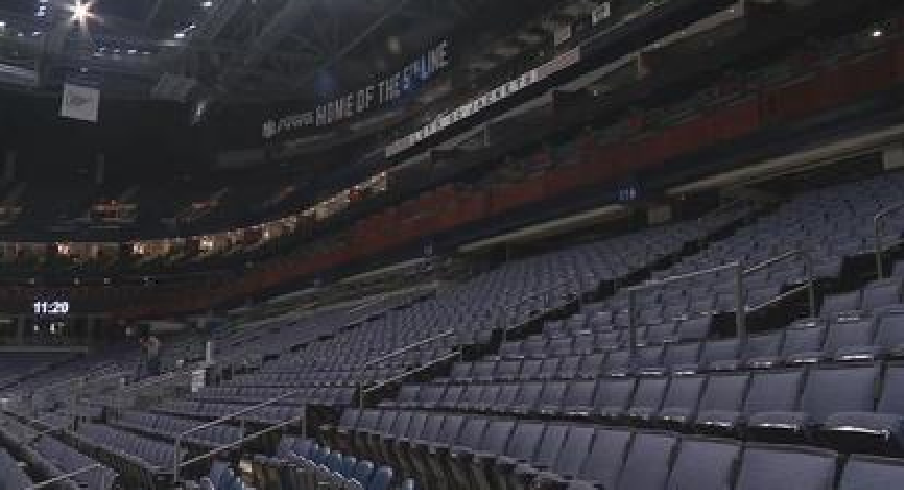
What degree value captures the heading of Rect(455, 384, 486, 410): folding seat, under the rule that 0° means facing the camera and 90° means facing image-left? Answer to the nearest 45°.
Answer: approximately 45°

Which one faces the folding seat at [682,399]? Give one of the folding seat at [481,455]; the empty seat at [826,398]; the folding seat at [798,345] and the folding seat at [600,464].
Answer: the folding seat at [798,345]

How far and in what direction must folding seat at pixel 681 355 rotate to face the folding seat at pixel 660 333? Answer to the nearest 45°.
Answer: approximately 135° to its right

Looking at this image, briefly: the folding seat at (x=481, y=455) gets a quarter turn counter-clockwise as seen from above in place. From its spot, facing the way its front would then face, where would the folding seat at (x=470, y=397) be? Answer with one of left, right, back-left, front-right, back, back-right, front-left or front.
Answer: back-left

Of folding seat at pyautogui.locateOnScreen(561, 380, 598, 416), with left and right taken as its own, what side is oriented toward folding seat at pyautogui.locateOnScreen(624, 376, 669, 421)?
left

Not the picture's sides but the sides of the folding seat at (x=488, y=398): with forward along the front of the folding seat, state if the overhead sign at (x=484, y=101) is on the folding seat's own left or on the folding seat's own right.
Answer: on the folding seat's own right

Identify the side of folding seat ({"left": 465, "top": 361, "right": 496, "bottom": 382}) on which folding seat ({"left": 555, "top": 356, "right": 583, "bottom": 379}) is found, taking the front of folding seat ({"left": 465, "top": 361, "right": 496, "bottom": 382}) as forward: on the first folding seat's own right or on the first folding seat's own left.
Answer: on the first folding seat's own left
